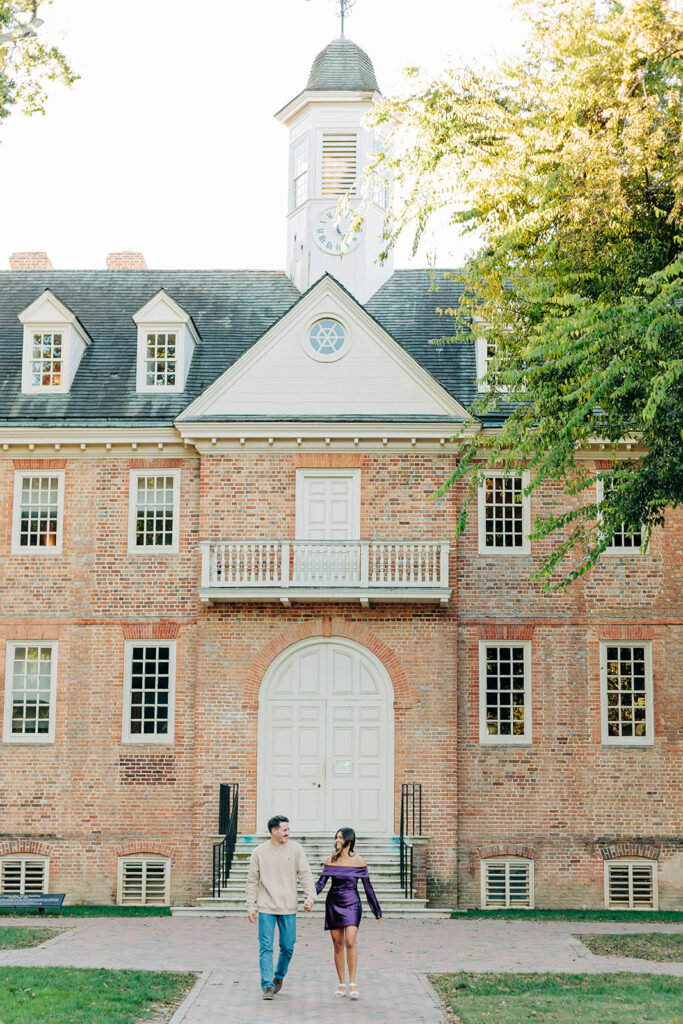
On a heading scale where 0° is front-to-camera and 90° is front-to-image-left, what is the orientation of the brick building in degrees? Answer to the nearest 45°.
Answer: approximately 0°

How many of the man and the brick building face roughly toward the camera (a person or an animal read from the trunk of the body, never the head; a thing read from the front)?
2

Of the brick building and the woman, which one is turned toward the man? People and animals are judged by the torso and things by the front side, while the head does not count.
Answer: the brick building

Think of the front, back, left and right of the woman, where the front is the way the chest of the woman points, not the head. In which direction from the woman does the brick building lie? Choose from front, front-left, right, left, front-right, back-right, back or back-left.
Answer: back

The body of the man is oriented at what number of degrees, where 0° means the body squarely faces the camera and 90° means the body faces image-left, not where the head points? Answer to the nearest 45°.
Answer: approximately 0°

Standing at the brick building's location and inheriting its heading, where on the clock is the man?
The man is roughly at 12 o'clock from the brick building.

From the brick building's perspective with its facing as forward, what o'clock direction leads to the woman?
The woman is roughly at 12 o'clock from the brick building.

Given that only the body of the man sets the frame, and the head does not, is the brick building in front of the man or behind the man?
behind
